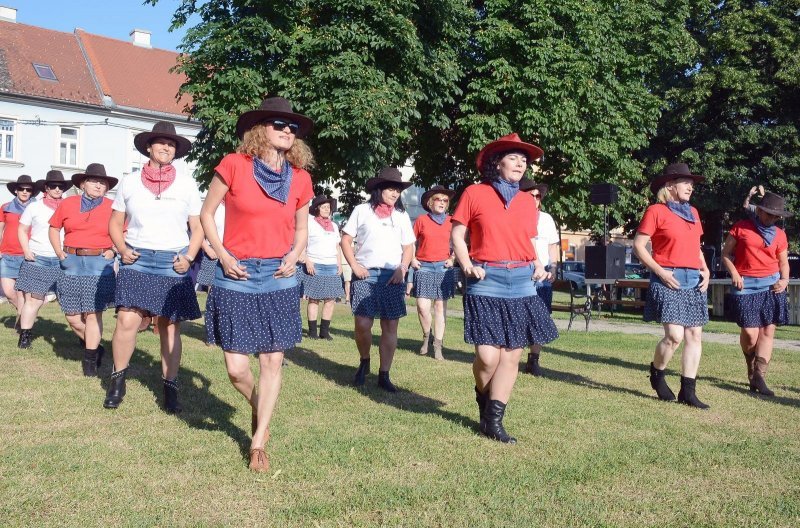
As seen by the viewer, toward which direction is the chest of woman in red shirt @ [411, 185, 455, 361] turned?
toward the camera

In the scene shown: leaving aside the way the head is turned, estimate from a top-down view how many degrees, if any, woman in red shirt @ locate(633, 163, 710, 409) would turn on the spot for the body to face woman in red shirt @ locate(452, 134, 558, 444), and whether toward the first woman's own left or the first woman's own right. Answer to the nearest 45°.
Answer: approximately 90° to the first woman's own right

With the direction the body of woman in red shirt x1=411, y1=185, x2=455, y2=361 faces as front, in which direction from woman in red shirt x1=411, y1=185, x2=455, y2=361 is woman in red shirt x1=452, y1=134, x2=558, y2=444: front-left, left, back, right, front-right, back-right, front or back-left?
front

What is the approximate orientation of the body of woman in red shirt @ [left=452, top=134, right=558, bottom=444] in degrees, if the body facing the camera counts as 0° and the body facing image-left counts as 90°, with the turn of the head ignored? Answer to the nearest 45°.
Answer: approximately 315°

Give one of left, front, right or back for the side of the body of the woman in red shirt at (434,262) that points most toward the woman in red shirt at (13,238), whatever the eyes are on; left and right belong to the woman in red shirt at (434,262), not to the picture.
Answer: right

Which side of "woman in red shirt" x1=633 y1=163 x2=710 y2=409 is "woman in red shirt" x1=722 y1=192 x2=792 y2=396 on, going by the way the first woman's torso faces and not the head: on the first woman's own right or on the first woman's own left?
on the first woman's own left

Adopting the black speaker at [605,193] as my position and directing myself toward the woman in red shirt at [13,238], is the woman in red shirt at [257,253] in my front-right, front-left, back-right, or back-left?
front-left

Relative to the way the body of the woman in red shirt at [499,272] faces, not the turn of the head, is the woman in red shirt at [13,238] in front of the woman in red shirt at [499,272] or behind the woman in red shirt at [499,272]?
behind

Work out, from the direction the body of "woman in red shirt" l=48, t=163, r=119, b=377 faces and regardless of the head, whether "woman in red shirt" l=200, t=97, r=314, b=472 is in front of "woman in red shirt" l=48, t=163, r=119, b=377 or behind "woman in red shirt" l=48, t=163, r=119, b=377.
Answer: in front

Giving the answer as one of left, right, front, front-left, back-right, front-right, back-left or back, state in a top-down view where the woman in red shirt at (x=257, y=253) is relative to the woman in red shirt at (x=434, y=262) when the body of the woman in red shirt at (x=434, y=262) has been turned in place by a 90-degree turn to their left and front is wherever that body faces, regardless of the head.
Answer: right

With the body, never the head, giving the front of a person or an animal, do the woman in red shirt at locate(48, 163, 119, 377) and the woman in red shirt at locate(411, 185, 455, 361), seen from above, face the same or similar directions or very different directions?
same or similar directions

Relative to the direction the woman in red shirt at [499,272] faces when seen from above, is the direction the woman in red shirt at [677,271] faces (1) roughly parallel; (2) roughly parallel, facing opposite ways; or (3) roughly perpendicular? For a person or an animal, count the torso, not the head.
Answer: roughly parallel

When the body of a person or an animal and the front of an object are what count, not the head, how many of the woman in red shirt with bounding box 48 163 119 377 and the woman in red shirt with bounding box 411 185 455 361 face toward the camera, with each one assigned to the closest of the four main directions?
2

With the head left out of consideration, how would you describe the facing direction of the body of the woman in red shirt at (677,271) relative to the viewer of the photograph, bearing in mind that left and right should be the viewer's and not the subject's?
facing the viewer and to the right of the viewer

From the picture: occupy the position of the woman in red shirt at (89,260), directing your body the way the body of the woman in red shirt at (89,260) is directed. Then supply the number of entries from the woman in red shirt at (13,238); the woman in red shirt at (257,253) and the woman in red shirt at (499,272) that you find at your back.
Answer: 1

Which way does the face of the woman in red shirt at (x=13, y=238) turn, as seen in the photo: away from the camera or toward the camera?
toward the camera

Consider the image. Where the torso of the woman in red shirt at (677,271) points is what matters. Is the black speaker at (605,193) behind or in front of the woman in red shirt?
behind

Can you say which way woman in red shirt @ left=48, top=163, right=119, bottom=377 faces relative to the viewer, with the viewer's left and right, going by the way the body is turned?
facing the viewer

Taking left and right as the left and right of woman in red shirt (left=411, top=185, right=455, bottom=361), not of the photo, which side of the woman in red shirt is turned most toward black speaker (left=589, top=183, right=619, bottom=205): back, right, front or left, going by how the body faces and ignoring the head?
back
